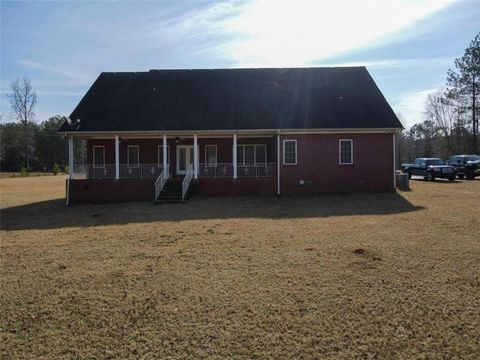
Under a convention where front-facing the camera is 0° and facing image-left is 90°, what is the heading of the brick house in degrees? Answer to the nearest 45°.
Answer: approximately 0°

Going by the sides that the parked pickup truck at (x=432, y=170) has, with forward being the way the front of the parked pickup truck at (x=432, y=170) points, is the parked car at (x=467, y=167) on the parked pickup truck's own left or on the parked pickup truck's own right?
on the parked pickup truck's own left

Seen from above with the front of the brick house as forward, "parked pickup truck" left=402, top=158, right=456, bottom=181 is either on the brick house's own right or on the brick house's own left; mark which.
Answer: on the brick house's own left

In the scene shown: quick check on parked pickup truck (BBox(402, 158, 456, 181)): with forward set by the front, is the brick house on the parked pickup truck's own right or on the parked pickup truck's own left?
on the parked pickup truck's own right

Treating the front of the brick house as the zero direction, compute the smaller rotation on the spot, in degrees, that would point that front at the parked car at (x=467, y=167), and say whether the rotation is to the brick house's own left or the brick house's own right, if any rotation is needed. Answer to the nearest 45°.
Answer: approximately 135° to the brick house's own left
